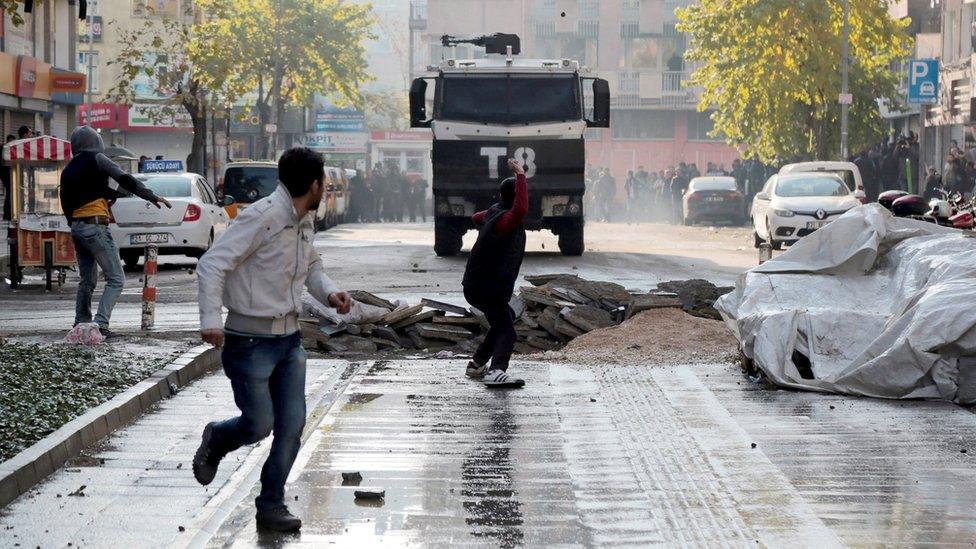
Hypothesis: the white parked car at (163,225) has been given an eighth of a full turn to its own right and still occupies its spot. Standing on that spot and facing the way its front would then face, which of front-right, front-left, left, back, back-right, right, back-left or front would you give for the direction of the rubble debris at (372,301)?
right

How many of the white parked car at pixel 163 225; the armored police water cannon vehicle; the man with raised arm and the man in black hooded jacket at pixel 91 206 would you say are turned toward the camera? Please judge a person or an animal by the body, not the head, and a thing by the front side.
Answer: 1

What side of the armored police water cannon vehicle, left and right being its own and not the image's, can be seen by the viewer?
front

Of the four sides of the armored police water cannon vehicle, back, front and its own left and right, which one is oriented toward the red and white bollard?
front

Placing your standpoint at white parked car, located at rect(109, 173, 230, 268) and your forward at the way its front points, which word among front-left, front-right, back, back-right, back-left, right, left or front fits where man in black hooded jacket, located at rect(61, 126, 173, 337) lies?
back-right

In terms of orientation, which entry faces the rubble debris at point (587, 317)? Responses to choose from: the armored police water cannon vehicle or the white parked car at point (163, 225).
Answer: the armored police water cannon vehicle

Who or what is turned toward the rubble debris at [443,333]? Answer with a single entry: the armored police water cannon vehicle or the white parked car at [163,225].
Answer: the armored police water cannon vehicle

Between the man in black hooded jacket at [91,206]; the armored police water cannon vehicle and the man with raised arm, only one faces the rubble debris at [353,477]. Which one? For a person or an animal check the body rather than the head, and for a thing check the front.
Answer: the armored police water cannon vehicle

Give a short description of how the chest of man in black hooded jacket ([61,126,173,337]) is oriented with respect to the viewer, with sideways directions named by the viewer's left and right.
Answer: facing away from the viewer and to the right of the viewer

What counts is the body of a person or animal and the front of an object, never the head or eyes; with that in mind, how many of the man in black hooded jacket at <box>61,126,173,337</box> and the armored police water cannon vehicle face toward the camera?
1

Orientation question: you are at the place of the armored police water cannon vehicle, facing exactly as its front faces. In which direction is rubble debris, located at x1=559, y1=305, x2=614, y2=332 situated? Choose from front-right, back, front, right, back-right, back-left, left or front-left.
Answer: front

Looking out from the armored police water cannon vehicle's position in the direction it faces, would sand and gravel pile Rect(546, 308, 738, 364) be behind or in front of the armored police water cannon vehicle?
in front

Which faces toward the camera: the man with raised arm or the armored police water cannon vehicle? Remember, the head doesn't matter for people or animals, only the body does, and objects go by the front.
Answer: the armored police water cannon vehicle

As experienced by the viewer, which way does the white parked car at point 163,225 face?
facing away from the viewer and to the right of the viewer

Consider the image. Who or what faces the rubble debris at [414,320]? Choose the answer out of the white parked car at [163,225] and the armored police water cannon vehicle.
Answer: the armored police water cannon vehicle

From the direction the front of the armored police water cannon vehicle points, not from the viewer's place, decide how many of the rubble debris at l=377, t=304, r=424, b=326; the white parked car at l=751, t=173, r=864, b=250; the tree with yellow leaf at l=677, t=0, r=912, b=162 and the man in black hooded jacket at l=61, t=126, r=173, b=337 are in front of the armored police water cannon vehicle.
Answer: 2

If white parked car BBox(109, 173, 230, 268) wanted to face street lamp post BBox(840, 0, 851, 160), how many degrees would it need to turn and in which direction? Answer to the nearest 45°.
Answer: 0° — it already faces it

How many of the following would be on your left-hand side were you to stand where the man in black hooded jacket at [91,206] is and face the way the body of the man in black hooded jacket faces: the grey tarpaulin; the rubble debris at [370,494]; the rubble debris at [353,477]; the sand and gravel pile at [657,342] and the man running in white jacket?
0

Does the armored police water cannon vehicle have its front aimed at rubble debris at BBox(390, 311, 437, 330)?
yes
